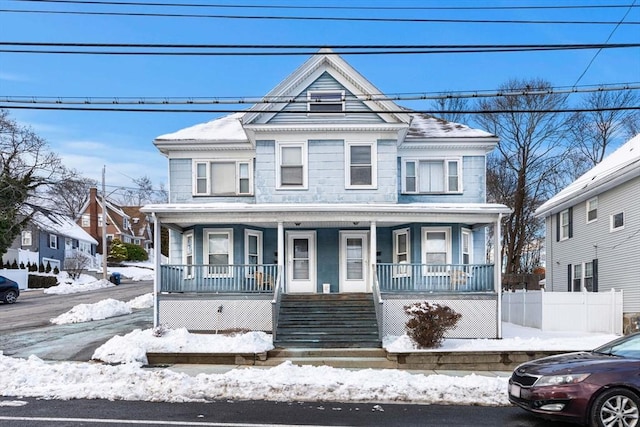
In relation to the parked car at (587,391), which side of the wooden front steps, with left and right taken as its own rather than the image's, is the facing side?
front

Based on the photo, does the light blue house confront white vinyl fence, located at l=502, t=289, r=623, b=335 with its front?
no

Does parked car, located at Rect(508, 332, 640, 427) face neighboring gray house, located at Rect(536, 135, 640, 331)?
no

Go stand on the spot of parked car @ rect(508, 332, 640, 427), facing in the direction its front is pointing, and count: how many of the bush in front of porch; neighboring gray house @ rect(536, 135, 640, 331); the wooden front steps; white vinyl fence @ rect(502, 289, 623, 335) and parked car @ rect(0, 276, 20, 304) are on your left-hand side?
0

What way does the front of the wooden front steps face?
toward the camera

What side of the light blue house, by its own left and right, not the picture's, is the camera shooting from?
front

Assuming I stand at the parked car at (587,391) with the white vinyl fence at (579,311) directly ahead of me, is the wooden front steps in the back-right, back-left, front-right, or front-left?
front-left

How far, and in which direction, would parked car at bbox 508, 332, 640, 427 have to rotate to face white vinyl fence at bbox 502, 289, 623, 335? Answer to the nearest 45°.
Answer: approximately 135° to its right

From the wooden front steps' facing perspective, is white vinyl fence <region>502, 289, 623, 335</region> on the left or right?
on its left

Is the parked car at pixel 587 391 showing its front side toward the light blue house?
no

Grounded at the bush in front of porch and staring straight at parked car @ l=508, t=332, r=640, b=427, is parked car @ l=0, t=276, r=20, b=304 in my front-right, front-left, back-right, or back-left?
back-right

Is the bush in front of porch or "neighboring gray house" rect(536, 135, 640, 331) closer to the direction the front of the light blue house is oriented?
the bush in front of porch

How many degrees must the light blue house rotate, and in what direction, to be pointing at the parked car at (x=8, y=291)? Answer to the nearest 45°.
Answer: approximately 135° to its right

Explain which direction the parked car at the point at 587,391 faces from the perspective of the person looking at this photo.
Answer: facing the viewer and to the left of the viewer
